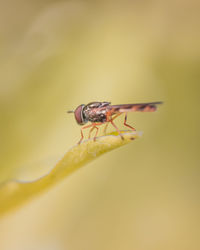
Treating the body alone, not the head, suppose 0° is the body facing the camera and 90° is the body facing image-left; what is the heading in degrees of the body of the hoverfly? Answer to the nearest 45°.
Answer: approximately 90°
